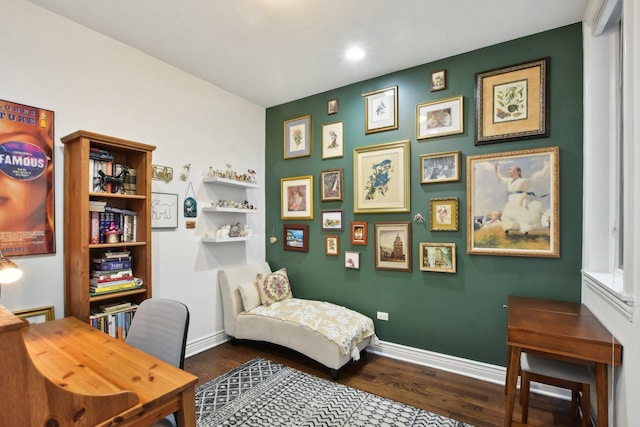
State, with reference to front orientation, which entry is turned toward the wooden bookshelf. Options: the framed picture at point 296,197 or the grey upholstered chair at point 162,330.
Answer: the framed picture

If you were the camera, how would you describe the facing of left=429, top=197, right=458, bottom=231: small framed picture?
facing the viewer

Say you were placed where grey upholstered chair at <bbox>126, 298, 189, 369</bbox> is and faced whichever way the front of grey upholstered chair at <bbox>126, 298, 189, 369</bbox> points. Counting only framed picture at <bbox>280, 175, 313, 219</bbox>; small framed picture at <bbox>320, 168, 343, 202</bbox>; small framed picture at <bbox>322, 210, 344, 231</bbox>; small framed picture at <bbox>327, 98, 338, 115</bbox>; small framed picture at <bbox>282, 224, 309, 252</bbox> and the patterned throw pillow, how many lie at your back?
6

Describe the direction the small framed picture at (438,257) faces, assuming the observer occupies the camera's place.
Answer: facing the viewer

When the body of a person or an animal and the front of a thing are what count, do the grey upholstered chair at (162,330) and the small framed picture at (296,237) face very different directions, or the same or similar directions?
same or similar directions

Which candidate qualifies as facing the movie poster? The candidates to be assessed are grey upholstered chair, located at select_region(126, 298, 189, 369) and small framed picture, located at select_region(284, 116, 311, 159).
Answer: the small framed picture

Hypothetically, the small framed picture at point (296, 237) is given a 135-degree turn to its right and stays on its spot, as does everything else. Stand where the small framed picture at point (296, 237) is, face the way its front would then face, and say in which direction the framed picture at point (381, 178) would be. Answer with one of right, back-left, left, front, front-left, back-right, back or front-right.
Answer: back-right

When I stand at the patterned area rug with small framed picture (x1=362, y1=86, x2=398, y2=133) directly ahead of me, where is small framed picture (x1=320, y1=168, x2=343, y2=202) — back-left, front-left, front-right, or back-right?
front-left

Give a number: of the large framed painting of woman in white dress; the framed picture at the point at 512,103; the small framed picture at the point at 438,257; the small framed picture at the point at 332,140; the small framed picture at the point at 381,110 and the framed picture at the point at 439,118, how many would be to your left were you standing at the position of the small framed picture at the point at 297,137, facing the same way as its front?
6

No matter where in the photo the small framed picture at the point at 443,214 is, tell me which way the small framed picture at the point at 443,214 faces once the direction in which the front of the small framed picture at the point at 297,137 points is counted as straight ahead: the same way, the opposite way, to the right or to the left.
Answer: the same way

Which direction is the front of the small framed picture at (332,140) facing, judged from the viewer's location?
facing the viewer and to the left of the viewer

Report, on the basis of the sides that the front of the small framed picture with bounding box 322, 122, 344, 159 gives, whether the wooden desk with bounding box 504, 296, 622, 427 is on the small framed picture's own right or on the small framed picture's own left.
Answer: on the small framed picture's own left

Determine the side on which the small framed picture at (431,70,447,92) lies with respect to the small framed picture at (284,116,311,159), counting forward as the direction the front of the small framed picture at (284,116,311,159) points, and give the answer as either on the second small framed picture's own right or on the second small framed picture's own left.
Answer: on the second small framed picture's own left

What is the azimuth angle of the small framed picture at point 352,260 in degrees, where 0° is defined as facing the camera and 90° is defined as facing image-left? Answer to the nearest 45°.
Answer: approximately 45°

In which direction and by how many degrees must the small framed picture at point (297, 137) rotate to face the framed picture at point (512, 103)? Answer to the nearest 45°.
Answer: approximately 90° to its left
